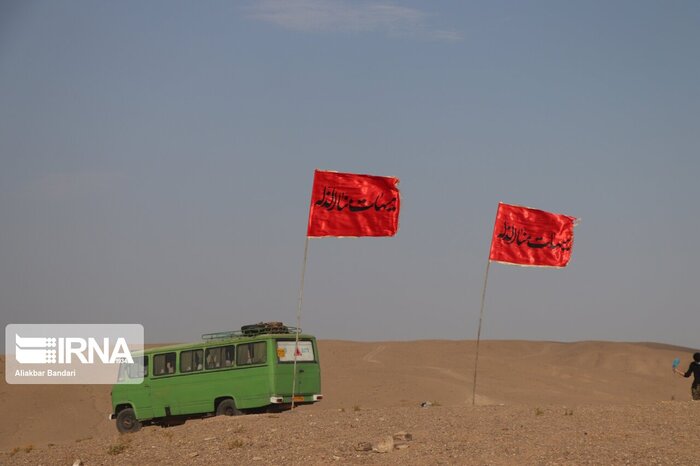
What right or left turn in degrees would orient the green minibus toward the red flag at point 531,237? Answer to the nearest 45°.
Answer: approximately 135° to its right

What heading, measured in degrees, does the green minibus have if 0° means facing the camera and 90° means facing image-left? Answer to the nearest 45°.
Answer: approximately 135°
